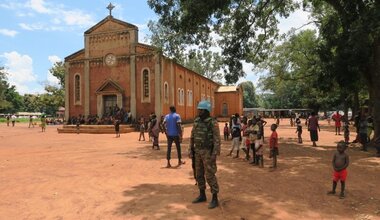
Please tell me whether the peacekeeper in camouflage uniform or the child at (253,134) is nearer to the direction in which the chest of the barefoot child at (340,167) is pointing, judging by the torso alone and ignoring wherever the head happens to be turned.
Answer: the peacekeeper in camouflage uniform

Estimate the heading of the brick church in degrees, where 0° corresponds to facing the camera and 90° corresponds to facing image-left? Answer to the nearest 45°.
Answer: approximately 45°

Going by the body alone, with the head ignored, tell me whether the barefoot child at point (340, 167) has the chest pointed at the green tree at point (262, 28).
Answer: no

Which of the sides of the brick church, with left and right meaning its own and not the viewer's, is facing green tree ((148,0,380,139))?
left

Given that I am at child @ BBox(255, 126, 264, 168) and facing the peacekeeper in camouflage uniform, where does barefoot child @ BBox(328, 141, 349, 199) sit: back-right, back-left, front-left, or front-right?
front-left

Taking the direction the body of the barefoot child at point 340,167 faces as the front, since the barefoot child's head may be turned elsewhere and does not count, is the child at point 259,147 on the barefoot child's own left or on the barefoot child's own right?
on the barefoot child's own right

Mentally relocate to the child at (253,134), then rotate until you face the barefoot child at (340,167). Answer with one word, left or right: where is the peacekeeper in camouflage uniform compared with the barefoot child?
right

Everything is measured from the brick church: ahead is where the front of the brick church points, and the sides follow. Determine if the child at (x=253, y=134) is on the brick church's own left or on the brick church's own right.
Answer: on the brick church's own left

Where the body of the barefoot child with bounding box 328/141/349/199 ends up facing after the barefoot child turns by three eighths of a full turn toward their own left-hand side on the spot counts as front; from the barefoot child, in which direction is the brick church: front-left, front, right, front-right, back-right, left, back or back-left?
back-left

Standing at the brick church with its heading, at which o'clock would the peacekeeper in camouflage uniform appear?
The peacekeeper in camouflage uniform is roughly at 10 o'clock from the brick church.

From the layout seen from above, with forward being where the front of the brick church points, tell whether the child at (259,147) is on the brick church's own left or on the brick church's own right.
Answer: on the brick church's own left
